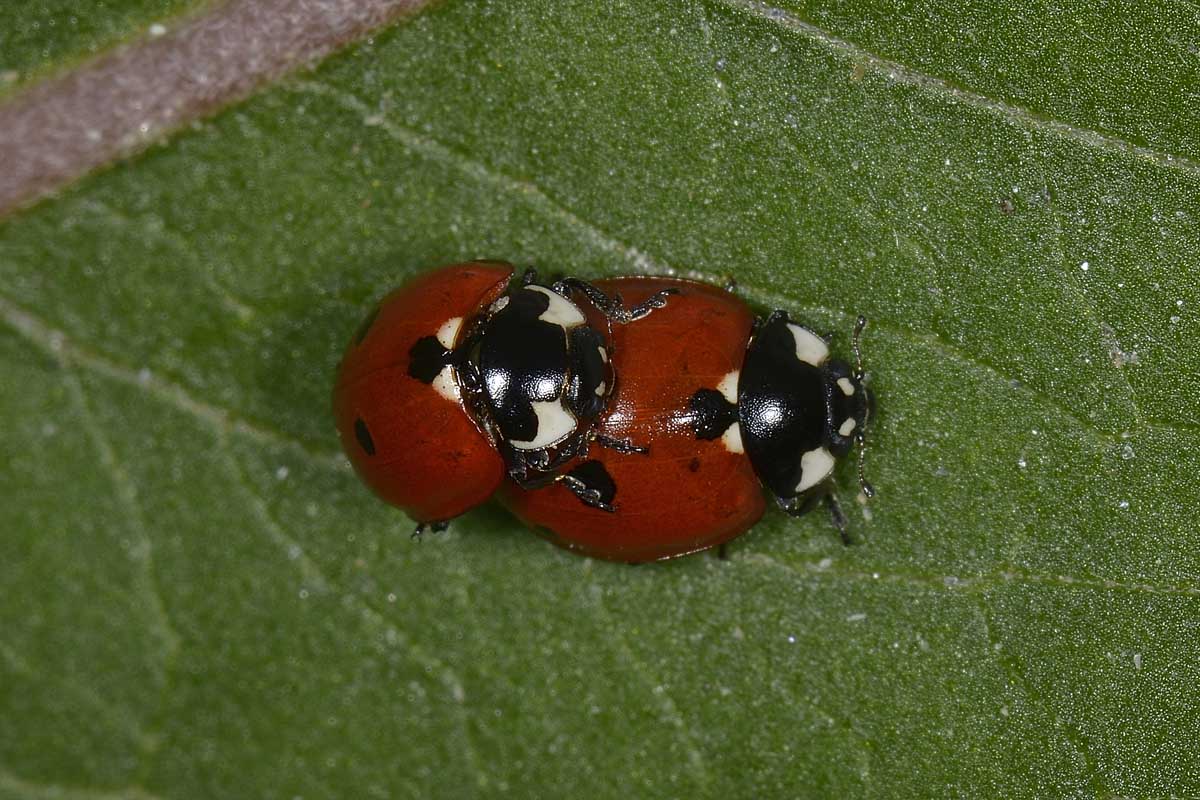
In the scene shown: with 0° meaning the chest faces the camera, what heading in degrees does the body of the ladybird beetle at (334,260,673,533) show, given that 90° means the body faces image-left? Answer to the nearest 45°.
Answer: approximately 270°

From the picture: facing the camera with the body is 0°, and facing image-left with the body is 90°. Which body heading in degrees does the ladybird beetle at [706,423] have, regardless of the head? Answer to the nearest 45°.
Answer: approximately 270°
